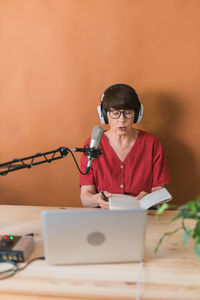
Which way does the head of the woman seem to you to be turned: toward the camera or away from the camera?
toward the camera

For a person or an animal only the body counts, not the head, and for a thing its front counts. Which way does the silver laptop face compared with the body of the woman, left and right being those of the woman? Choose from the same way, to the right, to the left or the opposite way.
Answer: the opposite way

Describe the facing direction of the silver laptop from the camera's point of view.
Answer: facing away from the viewer

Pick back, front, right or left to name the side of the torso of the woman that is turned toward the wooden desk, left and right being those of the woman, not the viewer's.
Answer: front

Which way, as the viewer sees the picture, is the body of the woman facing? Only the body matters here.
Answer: toward the camera

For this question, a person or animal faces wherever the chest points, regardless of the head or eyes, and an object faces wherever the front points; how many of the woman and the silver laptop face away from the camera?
1

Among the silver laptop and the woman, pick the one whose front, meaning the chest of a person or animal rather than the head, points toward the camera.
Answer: the woman
